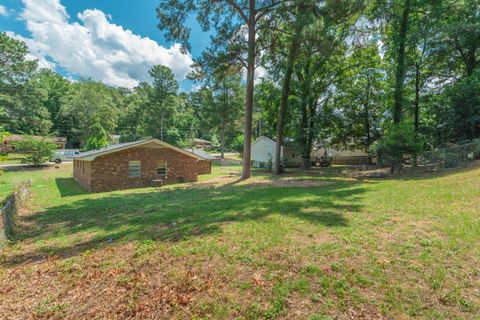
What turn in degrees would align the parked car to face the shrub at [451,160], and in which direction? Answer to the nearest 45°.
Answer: approximately 135° to its left

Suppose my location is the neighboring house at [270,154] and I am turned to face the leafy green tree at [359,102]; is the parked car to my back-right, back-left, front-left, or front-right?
back-right

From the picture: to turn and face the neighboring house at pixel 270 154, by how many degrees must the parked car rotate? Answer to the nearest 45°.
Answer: approximately 135° to its left

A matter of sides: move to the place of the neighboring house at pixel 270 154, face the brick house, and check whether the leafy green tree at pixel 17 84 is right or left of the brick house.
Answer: right

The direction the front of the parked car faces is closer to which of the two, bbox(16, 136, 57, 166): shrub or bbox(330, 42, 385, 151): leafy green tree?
the shrub

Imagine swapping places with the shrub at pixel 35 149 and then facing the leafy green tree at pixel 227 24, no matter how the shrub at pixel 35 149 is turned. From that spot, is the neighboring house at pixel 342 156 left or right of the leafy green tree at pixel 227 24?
left

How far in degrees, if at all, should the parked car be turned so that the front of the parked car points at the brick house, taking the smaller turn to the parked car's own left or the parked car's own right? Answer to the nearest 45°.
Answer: approximately 90° to the parked car's own left

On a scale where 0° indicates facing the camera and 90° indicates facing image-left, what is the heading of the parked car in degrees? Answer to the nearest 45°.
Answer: approximately 90°

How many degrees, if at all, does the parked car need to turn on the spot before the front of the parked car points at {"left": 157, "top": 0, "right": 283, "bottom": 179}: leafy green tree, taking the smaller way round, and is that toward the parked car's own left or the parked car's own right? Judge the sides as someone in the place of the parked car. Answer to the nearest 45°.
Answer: approximately 90° to the parked car's own left
